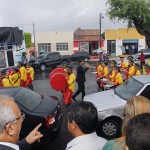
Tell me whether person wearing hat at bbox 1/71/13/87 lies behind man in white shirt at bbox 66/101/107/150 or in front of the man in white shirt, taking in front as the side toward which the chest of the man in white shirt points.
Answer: in front

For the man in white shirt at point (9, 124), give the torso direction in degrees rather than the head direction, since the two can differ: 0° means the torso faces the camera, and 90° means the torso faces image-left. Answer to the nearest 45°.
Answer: approximately 225°

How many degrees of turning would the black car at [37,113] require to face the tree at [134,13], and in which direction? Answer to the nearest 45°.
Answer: approximately 90° to its right

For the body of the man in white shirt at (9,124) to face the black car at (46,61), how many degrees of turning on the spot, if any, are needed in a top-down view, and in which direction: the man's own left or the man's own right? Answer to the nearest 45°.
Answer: approximately 45° to the man's own left

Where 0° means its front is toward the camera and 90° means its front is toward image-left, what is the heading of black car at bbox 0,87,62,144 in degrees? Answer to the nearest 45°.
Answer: approximately 135°

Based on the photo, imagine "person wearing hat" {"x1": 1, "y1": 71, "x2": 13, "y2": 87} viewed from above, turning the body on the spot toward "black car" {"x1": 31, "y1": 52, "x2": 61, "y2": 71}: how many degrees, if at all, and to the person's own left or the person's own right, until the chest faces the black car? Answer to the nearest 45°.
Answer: approximately 90° to the person's own right

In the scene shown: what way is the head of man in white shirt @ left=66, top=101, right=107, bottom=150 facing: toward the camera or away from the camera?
away from the camera

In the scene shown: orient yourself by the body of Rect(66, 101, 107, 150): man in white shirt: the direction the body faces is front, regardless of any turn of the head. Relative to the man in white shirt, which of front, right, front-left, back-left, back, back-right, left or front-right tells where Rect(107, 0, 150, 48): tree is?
front-right

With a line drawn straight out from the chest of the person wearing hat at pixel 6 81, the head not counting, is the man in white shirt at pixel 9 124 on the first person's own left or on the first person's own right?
on the first person's own left

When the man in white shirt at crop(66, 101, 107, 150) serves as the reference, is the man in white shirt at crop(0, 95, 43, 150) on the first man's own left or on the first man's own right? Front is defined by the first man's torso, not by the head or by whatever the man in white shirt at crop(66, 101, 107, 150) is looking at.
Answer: on the first man's own left
